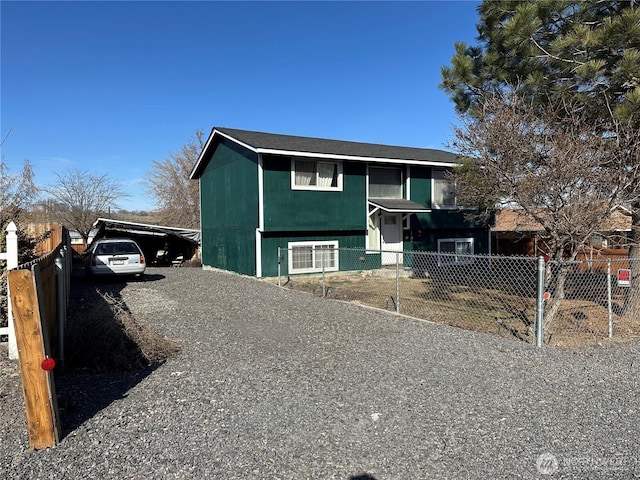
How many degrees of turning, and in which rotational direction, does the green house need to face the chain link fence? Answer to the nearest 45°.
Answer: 0° — it already faces it

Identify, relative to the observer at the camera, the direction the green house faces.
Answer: facing the viewer and to the right of the viewer

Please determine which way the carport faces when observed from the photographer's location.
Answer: facing the viewer

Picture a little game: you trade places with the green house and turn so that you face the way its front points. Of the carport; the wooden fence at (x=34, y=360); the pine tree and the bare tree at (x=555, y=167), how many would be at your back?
1

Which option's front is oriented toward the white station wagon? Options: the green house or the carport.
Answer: the carport
